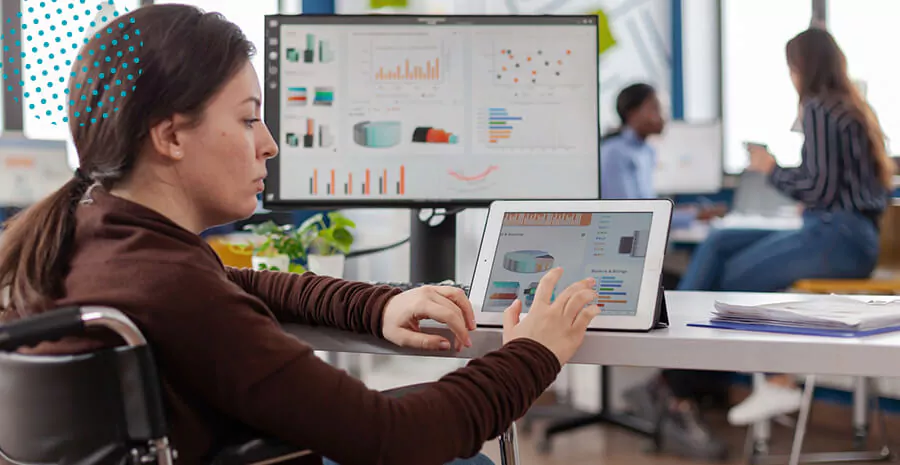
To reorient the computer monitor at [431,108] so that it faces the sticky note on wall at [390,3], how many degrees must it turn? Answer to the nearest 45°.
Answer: approximately 180°

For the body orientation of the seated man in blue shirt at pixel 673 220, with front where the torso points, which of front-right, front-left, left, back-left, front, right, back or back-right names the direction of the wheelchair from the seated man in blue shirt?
right

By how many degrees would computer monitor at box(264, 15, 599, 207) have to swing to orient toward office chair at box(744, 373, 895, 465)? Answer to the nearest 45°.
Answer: approximately 135° to its left

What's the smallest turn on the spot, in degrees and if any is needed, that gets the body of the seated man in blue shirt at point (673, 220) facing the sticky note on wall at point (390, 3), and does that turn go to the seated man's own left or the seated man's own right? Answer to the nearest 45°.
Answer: approximately 135° to the seated man's own left

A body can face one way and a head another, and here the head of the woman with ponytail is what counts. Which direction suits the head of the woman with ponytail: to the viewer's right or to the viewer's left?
to the viewer's right

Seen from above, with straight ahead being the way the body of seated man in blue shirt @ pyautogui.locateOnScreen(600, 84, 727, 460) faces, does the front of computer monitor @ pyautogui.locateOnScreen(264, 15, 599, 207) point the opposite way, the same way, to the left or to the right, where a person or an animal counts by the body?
to the right

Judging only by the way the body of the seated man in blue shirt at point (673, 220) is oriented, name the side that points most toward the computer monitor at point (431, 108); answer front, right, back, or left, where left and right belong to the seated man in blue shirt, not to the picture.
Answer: right

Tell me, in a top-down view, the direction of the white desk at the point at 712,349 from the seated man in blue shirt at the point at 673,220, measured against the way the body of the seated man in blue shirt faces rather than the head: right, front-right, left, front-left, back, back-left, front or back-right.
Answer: right

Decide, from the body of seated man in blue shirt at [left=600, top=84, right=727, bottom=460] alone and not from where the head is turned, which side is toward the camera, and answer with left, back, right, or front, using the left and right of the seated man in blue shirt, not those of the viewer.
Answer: right

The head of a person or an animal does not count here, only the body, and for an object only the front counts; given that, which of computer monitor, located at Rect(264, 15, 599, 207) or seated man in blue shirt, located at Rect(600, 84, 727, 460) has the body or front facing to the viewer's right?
the seated man in blue shirt

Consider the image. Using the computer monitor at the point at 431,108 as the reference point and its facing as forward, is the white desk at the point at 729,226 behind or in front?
behind
